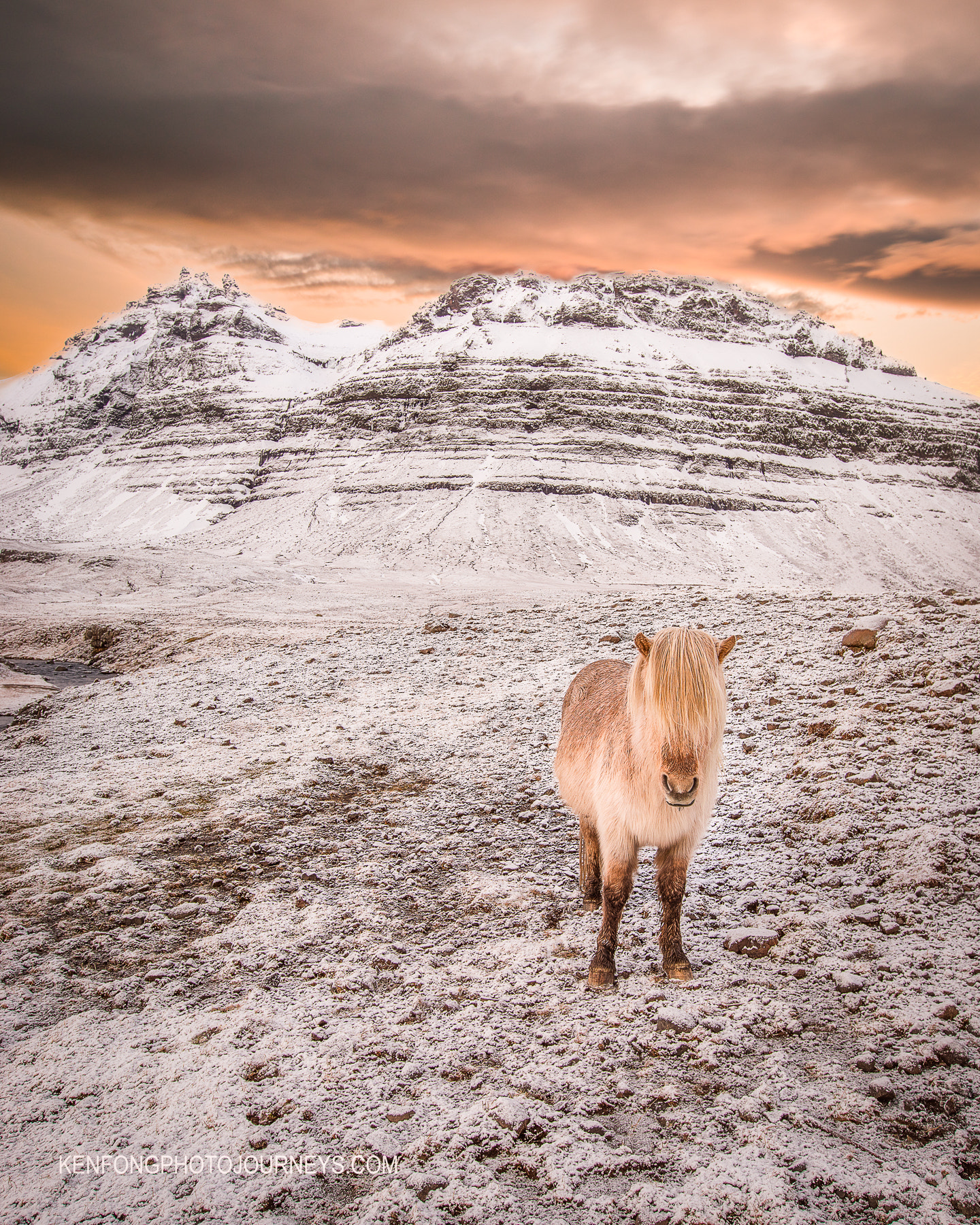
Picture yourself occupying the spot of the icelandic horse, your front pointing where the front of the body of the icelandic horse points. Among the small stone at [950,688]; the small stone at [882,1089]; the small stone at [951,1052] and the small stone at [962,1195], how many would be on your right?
0

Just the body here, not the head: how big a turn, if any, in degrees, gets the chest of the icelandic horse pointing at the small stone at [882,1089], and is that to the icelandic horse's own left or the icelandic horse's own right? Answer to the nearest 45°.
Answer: approximately 45° to the icelandic horse's own left

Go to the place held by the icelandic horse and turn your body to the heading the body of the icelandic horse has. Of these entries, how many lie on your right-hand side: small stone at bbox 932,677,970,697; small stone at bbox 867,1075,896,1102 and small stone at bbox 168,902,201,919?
1

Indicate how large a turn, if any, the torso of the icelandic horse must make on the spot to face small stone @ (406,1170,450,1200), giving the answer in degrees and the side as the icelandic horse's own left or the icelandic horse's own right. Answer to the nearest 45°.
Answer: approximately 45° to the icelandic horse's own right

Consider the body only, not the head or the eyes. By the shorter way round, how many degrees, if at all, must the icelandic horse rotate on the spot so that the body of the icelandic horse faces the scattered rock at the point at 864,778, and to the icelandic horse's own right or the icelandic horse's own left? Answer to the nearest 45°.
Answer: approximately 135° to the icelandic horse's own left

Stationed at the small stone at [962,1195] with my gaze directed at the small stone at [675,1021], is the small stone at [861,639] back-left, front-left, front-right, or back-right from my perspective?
front-right

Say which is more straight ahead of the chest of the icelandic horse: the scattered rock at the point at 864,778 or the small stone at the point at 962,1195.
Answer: the small stone

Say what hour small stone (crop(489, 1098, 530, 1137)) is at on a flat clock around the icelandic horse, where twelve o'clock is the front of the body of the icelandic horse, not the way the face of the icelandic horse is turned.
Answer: The small stone is roughly at 1 o'clock from the icelandic horse.

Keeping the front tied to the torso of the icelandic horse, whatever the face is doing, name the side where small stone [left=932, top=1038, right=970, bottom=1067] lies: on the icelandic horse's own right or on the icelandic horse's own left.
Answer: on the icelandic horse's own left

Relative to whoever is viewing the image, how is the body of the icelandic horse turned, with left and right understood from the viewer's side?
facing the viewer

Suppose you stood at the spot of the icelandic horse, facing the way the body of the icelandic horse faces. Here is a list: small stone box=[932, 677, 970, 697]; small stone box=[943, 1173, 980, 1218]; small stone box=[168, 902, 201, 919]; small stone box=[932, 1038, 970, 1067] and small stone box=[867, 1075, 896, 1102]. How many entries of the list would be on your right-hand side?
1

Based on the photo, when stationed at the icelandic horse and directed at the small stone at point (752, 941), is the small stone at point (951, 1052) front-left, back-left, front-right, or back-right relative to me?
front-right

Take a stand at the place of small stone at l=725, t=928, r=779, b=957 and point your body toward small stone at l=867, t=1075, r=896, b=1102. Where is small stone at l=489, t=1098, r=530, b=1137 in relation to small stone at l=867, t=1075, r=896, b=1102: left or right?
right

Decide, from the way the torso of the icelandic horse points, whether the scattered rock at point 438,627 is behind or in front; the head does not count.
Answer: behind

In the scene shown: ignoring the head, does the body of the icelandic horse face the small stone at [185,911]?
no
